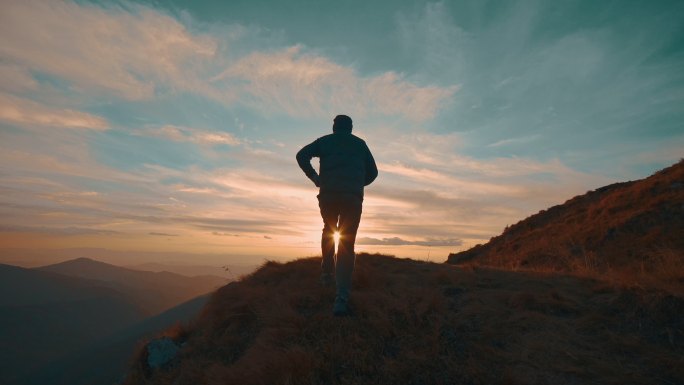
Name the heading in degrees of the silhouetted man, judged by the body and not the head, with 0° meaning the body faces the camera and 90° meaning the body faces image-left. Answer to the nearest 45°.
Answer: approximately 180°

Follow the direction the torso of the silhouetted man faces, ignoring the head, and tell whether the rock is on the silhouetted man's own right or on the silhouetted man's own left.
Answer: on the silhouetted man's own left
